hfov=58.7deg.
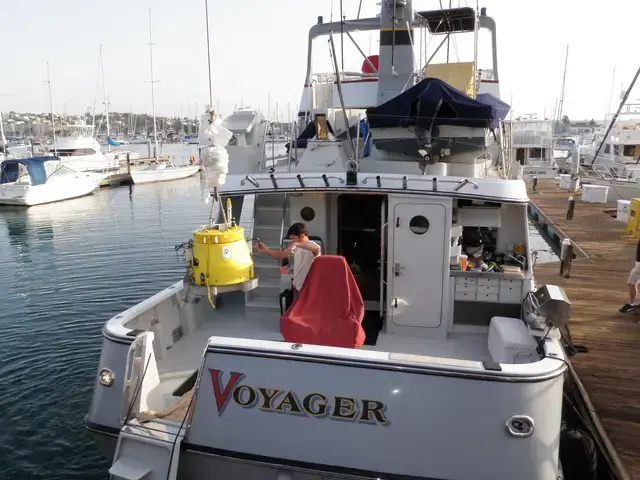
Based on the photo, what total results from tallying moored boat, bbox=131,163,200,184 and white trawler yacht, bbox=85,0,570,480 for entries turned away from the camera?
1

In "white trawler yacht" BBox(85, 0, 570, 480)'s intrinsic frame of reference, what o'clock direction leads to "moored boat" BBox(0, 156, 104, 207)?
The moored boat is roughly at 11 o'clock from the white trawler yacht.

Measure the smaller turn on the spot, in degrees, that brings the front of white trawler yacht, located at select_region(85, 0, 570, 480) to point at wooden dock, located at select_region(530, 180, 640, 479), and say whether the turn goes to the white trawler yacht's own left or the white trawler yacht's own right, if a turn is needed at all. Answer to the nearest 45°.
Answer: approximately 45° to the white trawler yacht's own right

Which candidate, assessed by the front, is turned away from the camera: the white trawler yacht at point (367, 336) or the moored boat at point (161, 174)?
the white trawler yacht

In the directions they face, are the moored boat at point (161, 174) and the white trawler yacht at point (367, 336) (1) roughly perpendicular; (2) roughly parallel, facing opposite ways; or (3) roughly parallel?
roughly perpendicular

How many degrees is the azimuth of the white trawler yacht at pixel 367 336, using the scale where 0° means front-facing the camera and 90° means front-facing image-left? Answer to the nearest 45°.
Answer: approximately 180°
